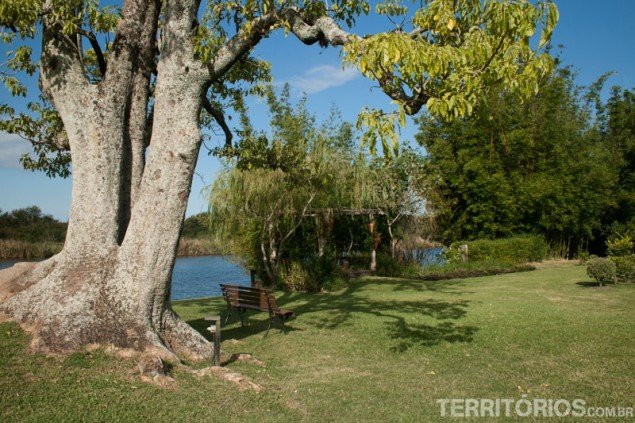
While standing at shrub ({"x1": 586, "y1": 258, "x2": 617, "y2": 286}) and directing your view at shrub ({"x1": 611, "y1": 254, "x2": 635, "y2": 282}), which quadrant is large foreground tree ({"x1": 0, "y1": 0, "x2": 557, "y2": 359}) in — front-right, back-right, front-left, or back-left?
back-right

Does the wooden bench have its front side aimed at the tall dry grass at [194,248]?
no

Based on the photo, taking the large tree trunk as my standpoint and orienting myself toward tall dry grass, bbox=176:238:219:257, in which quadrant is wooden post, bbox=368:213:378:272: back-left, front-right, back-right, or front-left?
front-right

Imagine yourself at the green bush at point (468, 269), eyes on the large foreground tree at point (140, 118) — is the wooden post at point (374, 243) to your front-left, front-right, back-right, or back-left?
front-right

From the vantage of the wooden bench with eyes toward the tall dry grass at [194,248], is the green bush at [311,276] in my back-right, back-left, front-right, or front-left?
front-right

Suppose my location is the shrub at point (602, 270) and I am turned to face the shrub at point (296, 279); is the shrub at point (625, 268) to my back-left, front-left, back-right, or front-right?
back-right

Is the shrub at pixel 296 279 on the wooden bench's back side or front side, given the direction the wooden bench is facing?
on the front side

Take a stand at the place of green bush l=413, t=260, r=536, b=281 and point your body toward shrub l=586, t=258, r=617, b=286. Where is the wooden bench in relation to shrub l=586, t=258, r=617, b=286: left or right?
right
